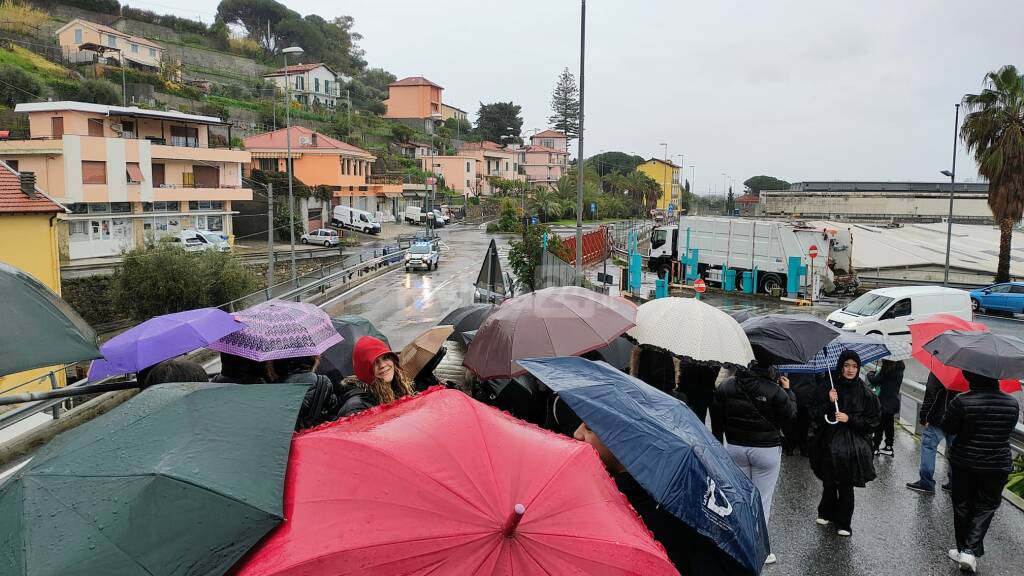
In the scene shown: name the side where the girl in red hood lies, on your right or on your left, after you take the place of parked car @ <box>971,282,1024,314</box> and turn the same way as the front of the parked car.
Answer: on your left

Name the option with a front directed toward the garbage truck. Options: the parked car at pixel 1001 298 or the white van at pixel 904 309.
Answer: the parked car at pixel 1001 298

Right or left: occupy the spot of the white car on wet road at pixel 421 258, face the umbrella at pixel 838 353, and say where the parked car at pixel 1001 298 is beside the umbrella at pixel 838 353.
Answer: left

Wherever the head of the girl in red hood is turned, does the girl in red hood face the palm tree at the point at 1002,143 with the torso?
no

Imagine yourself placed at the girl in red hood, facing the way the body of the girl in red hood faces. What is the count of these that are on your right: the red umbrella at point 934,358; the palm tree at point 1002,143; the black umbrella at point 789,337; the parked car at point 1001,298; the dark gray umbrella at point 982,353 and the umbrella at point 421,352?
0

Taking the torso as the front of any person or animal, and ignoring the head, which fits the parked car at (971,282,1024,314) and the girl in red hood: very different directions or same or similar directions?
very different directions

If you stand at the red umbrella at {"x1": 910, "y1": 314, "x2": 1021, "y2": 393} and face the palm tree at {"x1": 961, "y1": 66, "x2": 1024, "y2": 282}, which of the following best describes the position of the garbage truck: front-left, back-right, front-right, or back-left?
front-left

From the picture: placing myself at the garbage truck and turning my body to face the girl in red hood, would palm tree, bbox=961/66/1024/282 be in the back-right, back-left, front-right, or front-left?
back-left

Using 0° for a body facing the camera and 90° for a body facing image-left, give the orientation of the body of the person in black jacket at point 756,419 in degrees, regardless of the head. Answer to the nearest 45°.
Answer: approximately 180°

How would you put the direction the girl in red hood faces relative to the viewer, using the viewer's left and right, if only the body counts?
facing the viewer and to the right of the viewer

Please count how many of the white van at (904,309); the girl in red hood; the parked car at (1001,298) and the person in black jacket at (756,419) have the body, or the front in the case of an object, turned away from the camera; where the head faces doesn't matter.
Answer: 1

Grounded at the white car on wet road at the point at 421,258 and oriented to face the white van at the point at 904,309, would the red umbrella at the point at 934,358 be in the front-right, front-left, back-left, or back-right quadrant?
front-right

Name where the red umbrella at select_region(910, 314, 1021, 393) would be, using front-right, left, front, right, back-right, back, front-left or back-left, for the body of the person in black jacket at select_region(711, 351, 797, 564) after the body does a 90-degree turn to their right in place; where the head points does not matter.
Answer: front-left

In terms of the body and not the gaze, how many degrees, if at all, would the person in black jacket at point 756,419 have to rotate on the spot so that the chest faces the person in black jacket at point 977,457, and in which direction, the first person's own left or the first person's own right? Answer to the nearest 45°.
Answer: approximately 90° to the first person's own right

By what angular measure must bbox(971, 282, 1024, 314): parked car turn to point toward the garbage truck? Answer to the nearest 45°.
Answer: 0° — it already faces it

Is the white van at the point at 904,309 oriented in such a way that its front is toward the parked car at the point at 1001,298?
no

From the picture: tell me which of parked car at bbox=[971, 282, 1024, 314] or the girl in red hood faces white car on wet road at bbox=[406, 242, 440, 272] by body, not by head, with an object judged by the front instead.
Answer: parked car at bbox=[971, 282, 1024, 314]

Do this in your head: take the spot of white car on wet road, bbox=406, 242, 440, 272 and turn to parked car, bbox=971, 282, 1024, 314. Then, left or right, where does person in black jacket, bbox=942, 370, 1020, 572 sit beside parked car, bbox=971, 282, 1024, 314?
right

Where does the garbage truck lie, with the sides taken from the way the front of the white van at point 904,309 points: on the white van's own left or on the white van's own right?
on the white van's own right

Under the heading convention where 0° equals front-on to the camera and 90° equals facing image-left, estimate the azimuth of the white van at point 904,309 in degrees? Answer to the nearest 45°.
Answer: approximately 45°

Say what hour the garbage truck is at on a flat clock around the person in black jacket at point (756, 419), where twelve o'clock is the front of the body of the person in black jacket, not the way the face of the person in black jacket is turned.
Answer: The garbage truck is roughly at 12 o'clock from the person in black jacket.

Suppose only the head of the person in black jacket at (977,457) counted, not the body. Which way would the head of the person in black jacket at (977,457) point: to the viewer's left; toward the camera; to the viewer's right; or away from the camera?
away from the camera

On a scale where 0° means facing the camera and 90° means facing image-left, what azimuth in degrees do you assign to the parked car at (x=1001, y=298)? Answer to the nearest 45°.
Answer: approximately 90°
